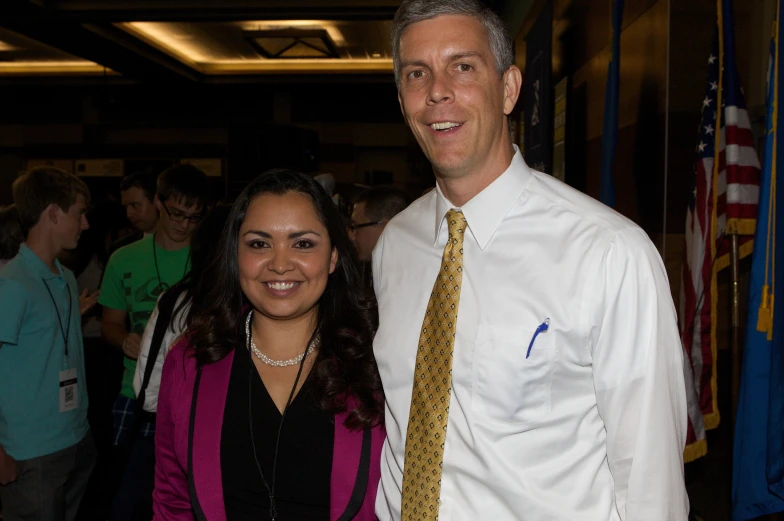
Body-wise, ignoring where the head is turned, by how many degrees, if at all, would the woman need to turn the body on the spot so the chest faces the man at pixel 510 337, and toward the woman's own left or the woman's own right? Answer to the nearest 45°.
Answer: approximately 45° to the woman's own left

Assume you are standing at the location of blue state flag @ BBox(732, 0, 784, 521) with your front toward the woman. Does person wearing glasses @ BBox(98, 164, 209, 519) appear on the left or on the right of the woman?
right

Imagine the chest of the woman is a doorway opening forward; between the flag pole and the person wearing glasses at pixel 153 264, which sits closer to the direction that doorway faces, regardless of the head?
the flag pole

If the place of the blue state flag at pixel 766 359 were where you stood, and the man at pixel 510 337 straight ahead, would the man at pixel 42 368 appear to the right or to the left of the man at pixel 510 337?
right

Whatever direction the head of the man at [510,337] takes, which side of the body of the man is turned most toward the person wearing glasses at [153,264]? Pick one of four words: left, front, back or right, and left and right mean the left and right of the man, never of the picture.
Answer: right

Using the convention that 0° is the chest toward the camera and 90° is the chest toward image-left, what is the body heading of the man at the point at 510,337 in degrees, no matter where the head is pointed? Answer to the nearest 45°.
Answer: approximately 45°

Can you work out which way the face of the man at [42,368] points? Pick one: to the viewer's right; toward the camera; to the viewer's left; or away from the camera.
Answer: to the viewer's right

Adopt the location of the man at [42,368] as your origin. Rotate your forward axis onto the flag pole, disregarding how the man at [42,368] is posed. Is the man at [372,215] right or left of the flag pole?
left
